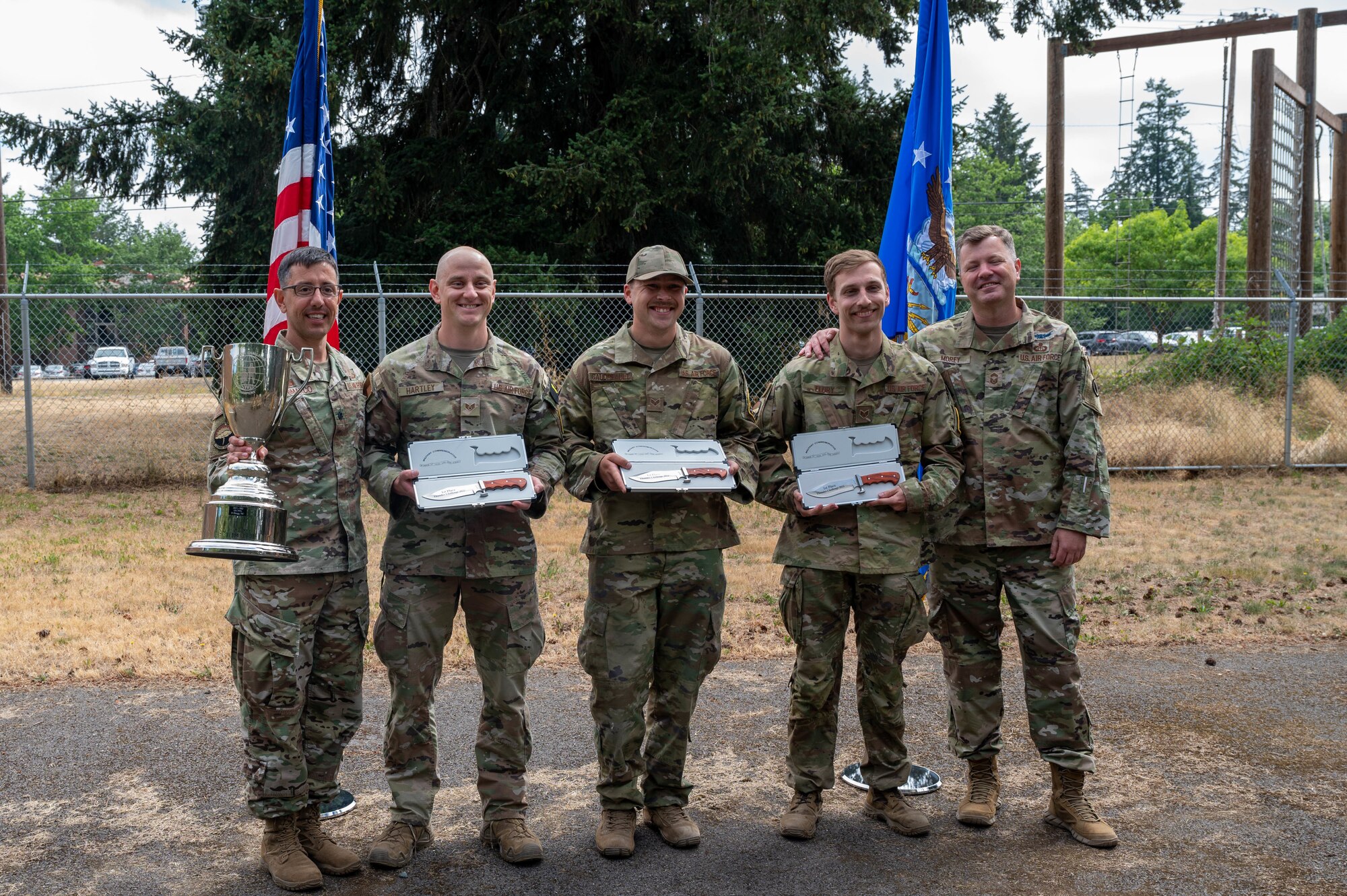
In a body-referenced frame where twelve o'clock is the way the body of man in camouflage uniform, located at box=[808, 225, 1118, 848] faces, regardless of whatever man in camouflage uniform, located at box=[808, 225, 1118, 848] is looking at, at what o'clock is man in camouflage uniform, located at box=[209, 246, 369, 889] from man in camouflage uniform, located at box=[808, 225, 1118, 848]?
man in camouflage uniform, located at box=[209, 246, 369, 889] is roughly at 2 o'clock from man in camouflage uniform, located at box=[808, 225, 1118, 848].

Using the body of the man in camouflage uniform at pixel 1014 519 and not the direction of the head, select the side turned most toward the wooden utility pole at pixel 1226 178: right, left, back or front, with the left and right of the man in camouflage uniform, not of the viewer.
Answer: back

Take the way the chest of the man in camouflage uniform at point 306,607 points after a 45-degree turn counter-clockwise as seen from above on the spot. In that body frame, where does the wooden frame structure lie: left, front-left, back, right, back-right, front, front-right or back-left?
front-left

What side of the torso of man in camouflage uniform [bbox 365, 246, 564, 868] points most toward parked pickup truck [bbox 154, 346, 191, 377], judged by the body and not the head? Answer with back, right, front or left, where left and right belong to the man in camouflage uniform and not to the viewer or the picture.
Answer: back

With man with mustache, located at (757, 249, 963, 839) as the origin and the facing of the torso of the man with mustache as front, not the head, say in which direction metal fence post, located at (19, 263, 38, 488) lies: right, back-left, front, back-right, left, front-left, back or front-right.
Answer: back-right
